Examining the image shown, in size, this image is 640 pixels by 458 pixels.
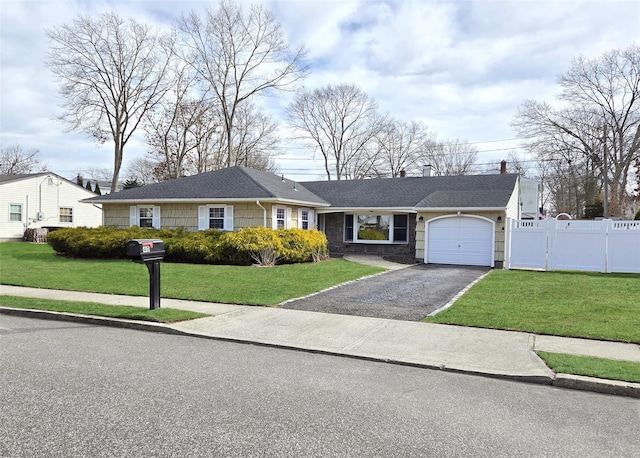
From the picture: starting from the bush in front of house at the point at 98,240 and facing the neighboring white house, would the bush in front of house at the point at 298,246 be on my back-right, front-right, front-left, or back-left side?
back-right

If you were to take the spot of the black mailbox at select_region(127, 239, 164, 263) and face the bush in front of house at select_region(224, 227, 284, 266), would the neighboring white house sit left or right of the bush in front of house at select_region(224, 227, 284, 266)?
left

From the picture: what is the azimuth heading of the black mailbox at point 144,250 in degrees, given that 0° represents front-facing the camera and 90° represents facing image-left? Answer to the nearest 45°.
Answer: approximately 45°

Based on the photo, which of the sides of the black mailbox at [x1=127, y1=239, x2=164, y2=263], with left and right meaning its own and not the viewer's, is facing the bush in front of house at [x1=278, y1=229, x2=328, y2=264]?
back

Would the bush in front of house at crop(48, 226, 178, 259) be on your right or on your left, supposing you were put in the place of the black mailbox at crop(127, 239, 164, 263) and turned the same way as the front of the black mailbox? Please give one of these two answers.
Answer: on your right
